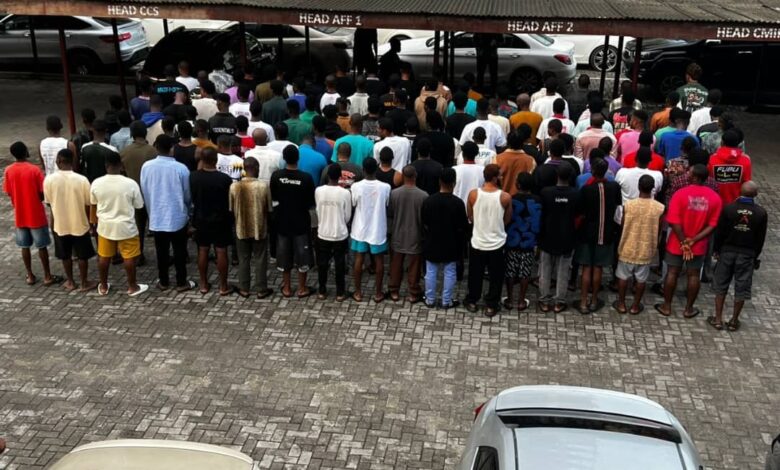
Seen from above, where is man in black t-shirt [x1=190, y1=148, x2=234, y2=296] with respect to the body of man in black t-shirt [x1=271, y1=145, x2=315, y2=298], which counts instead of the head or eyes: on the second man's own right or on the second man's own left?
on the second man's own left

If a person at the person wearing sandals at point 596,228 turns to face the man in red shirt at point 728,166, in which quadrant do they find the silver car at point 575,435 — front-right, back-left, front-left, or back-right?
back-right

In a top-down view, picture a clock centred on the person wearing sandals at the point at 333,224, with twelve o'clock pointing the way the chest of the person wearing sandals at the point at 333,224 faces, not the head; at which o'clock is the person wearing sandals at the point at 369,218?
the person wearing sandals at the point at 369,218 is roughly at 3 o'clock from the person wearing sandals at the point at 333,224.

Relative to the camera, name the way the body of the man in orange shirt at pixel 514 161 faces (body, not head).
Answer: away from the camera

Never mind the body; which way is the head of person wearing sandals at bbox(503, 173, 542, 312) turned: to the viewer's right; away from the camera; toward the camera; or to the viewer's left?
away from the camera

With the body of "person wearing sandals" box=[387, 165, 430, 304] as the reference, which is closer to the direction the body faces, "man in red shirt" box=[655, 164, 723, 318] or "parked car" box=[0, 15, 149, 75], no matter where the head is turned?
the parked car

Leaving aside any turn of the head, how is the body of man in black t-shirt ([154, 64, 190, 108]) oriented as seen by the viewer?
away from the camera

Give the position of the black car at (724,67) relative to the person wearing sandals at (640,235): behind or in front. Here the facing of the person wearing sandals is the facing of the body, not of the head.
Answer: in front

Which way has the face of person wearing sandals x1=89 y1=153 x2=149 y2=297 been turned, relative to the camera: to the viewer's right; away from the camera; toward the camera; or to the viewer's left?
away from the camera

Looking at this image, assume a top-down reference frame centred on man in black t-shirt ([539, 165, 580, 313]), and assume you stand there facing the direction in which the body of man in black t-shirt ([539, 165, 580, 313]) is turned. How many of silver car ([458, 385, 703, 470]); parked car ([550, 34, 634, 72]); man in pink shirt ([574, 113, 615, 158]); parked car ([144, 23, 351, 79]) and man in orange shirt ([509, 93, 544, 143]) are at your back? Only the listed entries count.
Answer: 1

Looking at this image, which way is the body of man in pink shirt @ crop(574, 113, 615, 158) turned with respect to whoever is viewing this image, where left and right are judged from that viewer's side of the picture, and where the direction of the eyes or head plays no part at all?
facing away from the viewer

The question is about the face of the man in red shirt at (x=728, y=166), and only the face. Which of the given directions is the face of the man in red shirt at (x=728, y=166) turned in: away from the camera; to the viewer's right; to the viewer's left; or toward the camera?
away from the camera

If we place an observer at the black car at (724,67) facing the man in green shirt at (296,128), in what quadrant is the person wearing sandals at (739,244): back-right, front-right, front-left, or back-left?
front-left

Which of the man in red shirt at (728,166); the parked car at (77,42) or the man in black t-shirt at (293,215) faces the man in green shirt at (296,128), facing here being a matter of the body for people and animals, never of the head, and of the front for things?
the man in black t-shirt

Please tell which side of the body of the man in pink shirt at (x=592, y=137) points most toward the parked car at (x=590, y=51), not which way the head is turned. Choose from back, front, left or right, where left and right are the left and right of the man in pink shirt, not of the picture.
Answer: front

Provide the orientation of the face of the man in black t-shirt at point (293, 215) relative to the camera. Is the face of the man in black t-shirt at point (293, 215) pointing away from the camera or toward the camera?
away from the camera

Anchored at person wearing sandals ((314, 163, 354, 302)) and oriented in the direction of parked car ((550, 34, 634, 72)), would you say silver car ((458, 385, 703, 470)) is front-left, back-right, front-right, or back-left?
back-right

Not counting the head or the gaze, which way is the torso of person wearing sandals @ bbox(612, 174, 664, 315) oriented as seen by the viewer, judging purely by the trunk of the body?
away from the camera

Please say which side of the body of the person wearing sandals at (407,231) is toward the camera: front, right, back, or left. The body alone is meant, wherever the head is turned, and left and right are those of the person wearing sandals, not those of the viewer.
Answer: back
